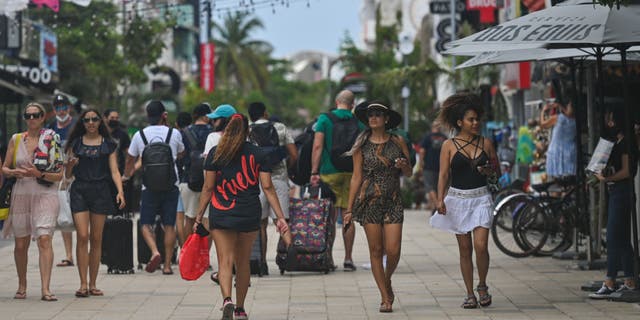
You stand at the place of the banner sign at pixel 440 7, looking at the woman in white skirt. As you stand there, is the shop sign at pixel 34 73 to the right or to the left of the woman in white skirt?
right

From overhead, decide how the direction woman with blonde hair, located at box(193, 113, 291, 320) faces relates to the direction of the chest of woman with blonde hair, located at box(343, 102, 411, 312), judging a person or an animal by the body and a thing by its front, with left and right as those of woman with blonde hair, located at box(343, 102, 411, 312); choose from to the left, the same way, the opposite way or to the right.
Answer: the opposite way

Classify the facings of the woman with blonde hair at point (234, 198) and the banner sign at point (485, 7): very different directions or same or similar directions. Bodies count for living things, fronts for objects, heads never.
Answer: very different directions

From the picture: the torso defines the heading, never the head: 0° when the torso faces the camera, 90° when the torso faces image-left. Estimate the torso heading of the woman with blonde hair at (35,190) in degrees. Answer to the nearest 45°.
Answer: approximately 0°

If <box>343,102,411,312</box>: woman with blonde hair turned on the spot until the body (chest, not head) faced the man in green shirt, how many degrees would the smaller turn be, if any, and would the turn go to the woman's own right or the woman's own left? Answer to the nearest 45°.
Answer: approximately 180°

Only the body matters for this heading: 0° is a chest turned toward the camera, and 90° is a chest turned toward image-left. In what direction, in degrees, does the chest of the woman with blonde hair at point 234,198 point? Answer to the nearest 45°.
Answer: approximately 180°

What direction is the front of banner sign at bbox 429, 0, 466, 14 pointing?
toward the camera

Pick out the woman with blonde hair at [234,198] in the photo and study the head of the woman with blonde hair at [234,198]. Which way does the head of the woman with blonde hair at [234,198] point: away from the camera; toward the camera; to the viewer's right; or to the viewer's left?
away from the camera

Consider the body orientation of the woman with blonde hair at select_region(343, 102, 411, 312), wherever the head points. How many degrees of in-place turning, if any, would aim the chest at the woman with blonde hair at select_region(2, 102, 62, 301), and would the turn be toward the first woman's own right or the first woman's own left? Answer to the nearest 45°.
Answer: approximately 90° to the first woman's own right

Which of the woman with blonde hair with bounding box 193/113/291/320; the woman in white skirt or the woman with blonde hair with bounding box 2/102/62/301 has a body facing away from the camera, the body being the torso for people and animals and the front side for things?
the woman with blonde hair with bounding box 193/113/291/320

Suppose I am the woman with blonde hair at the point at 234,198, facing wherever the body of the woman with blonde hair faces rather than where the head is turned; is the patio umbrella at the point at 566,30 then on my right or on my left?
on my right

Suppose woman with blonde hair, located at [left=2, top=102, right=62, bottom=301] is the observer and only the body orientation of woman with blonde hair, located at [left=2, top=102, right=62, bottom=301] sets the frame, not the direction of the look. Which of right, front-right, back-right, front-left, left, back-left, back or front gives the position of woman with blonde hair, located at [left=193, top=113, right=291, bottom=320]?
front-left

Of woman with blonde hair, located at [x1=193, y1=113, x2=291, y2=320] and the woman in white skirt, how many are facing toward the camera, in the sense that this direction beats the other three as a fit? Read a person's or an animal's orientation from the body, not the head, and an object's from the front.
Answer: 1

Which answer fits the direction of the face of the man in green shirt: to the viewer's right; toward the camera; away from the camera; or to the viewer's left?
away from the camera

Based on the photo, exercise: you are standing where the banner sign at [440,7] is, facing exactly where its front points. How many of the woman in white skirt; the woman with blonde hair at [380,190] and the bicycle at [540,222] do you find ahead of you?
3

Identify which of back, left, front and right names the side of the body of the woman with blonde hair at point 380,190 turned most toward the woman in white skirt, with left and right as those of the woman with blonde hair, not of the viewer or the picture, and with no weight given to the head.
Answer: left
